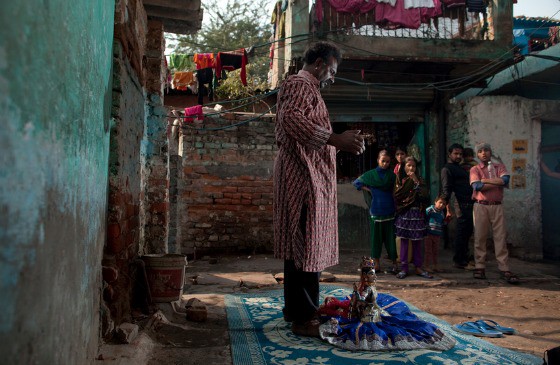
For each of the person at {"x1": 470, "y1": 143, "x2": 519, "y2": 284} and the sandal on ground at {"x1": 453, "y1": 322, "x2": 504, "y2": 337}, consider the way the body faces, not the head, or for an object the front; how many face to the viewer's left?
1

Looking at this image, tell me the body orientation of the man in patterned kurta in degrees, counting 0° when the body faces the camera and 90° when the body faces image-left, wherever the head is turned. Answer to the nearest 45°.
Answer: approximately 270°

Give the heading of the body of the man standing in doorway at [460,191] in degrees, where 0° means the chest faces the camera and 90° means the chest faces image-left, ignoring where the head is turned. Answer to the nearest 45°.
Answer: approximately 315°
